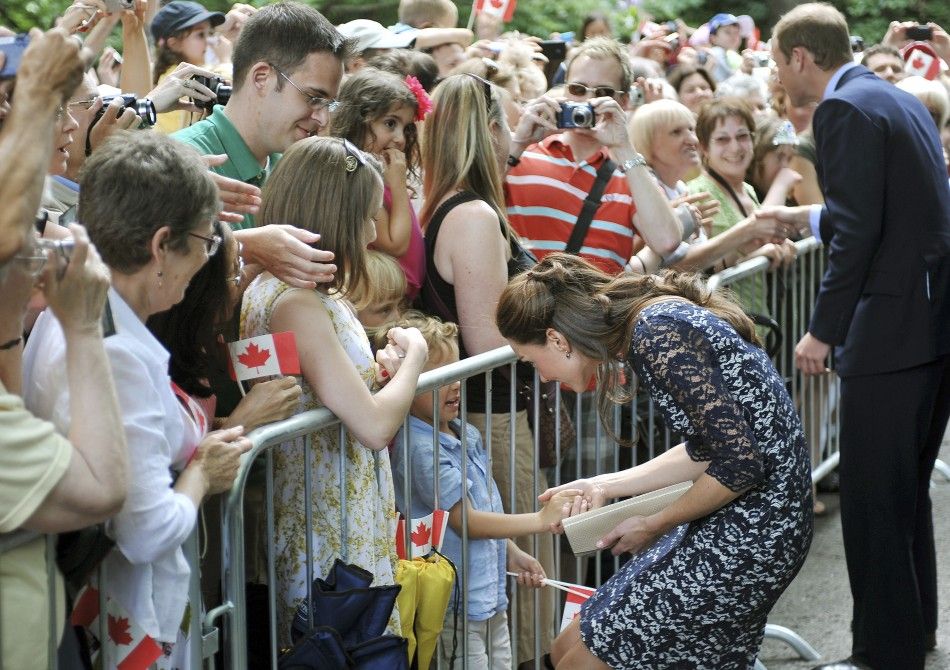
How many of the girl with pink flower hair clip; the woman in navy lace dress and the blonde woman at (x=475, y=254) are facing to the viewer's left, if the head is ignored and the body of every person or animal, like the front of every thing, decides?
1

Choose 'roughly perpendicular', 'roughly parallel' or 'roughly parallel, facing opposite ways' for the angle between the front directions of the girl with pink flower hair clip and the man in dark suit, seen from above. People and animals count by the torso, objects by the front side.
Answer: roughly parallel, facing opposite ways

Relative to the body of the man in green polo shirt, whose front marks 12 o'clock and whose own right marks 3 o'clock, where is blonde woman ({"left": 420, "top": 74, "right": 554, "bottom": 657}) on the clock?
The blonde woman is roughly at 10 o'clock from the man in green polo shirt.

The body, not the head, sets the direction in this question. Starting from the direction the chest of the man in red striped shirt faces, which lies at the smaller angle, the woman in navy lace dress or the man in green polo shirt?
the woman in navy lace dress

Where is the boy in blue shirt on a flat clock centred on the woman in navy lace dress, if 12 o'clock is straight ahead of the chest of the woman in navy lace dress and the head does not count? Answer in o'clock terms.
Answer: The boy in blue shirt is roughly at 1 o'clock from the woman in navy lace dress.

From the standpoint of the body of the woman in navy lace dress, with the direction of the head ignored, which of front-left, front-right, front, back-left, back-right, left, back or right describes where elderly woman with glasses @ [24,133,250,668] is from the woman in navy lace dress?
front-left

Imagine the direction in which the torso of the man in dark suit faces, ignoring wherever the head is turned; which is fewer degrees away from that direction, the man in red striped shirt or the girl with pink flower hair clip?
the man in red striped shirt

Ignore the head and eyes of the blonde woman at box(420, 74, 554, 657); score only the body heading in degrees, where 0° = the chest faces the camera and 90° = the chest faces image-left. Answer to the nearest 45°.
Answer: approximately 225°

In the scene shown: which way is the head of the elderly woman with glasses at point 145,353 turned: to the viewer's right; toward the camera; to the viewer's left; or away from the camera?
to the viewer's right

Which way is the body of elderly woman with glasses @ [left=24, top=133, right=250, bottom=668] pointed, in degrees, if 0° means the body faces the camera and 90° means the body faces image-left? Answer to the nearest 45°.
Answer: approximately 270°

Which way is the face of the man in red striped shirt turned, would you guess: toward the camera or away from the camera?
toward the camera

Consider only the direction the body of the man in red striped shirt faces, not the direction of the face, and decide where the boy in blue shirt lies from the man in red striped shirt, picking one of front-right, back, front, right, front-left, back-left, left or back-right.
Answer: front

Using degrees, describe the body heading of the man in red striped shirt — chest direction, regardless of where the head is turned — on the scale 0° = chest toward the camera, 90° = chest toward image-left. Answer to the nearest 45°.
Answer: approximately 0°

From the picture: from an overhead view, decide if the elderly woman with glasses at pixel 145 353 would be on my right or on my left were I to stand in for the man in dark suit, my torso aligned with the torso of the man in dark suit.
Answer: on my left

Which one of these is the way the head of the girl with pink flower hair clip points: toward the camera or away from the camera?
toward the camera
